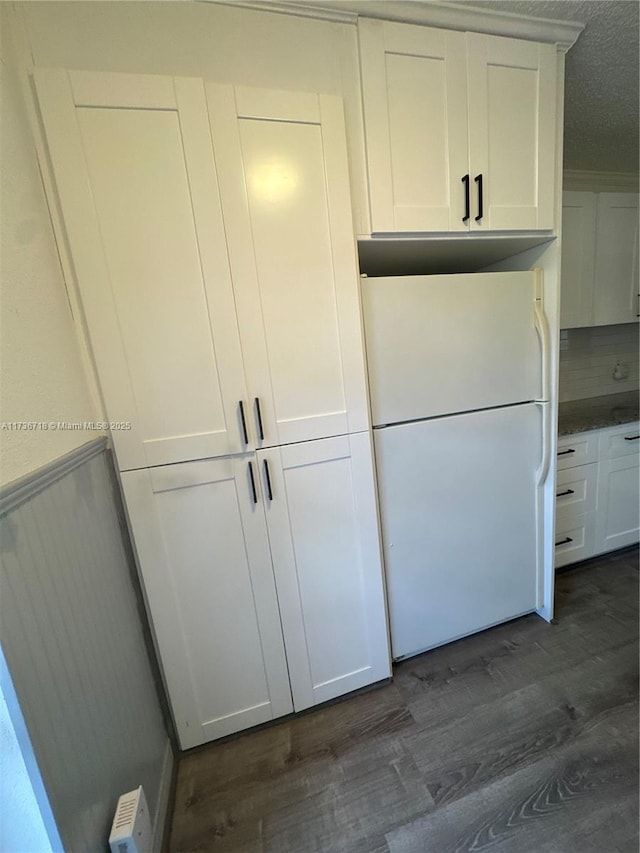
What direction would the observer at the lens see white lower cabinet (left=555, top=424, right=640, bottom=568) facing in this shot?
facing the viewer and to the right of the viewer

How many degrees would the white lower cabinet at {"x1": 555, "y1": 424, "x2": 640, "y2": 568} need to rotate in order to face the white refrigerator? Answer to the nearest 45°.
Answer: approximately 90° to its right

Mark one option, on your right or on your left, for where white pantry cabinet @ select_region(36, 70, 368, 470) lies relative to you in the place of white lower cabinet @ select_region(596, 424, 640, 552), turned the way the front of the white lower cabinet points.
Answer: on your right

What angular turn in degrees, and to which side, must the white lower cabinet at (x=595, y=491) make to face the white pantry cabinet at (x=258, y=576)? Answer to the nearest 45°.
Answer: approximately 90° to its right

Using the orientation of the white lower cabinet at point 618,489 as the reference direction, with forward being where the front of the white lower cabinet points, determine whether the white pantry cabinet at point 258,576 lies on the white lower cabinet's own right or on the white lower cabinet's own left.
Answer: on the white lower cabinet's own right
